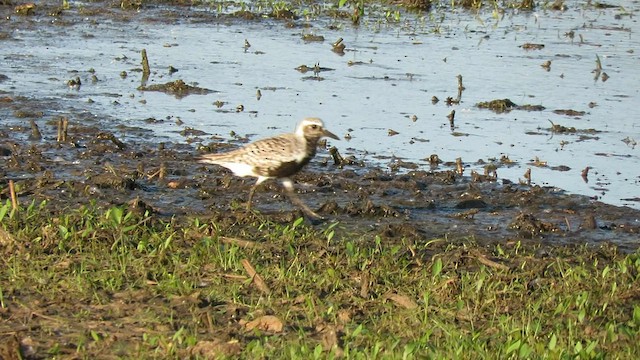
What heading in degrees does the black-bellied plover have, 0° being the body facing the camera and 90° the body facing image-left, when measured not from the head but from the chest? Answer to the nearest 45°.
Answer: approximately 270°

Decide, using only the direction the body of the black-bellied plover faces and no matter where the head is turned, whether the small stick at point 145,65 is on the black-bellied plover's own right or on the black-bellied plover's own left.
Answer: on the black-bellied plover's own left

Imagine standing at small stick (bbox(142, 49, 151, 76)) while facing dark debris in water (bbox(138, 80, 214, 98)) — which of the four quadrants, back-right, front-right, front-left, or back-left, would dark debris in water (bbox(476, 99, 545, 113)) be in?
front-left

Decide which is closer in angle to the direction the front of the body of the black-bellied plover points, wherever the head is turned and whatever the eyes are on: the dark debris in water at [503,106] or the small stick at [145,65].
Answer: the dark debris in water

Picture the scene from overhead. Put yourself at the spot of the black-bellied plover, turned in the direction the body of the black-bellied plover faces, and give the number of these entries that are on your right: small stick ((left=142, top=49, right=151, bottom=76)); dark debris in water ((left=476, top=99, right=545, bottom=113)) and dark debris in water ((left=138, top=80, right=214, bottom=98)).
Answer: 0

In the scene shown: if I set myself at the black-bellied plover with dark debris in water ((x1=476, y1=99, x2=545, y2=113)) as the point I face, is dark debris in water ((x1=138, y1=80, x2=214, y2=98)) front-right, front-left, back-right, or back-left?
front-left

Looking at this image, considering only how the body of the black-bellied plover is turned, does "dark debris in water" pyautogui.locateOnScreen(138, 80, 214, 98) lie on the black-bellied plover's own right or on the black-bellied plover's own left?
on the black-bellied plover's own left

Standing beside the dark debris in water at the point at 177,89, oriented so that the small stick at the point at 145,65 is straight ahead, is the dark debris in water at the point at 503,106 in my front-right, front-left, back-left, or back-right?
back-right

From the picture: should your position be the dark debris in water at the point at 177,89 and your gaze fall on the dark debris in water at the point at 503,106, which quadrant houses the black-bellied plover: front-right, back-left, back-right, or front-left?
front-right

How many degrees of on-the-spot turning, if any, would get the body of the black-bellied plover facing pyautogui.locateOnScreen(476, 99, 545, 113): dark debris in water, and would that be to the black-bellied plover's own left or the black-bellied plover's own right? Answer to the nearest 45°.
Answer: approximately 45° to the black-bellied plover's own left
